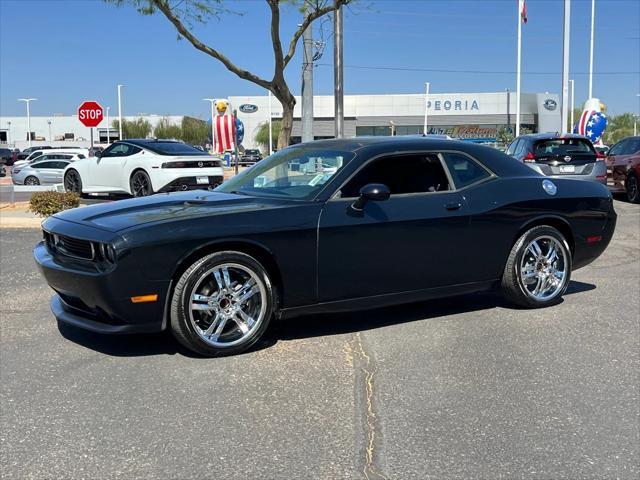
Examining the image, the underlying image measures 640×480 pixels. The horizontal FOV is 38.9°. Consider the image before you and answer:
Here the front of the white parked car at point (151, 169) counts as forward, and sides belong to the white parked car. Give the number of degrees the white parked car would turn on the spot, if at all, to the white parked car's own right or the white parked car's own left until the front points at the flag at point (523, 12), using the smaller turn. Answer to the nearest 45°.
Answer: approximately 90° to the white parked car's own right

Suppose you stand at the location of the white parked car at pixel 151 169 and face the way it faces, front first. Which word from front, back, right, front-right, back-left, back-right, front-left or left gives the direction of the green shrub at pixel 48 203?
left

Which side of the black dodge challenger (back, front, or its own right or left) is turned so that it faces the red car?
back

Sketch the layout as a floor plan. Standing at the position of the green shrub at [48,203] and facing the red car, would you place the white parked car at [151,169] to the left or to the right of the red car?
left

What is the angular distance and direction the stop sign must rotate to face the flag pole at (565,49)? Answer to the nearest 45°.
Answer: approximately 90° to its left

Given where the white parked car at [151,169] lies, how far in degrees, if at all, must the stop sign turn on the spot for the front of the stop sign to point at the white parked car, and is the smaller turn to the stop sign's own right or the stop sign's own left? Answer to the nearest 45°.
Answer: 0° — it already faces it

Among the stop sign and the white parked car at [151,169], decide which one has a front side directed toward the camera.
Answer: the stop sign

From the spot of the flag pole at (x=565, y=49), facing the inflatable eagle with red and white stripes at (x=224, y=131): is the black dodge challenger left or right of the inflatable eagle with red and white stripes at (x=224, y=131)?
left

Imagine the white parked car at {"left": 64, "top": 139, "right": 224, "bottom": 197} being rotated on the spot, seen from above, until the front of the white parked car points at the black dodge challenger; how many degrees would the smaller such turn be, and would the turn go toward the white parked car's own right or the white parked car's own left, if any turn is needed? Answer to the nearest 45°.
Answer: approximately 135° to the white parked car's own left

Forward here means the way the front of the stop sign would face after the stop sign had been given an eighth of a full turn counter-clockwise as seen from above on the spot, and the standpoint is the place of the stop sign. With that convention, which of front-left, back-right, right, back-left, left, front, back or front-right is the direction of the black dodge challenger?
front-right

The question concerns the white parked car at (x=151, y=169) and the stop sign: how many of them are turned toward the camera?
1

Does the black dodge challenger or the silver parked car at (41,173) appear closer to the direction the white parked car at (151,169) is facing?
the silver parked car

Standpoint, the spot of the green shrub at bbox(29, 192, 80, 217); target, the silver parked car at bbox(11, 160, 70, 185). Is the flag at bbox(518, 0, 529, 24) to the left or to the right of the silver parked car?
right

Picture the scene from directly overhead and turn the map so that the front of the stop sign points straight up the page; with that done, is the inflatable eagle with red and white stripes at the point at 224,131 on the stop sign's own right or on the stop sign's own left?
on the stop sign's own left

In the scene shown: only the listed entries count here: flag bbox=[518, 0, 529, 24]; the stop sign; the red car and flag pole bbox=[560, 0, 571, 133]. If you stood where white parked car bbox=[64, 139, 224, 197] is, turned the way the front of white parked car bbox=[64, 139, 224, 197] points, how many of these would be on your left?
0

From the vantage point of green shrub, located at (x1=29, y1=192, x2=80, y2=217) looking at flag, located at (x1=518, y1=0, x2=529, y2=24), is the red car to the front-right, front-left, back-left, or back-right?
front-right

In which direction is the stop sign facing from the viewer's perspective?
toward the camera

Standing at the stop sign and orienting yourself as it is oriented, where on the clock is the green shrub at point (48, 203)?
The green shrub is roughly at 12 o'clock from the stop sign.
